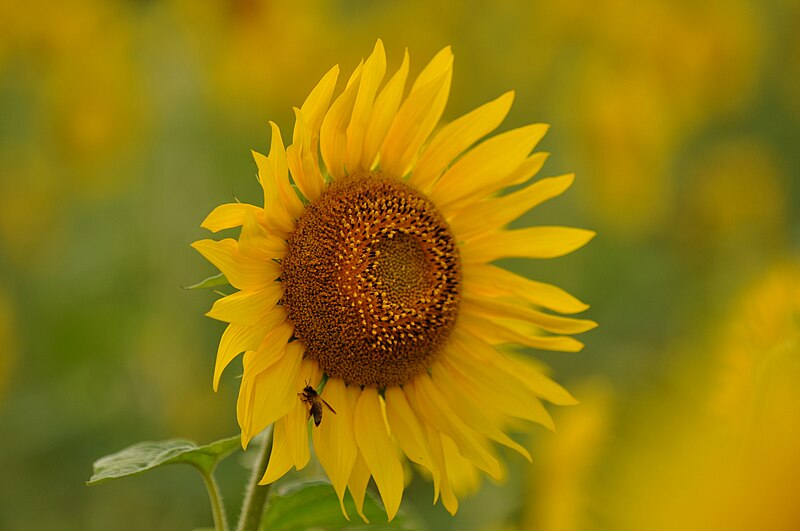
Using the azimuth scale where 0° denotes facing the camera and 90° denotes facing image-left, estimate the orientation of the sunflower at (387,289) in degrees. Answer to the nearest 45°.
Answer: approximately 315°
